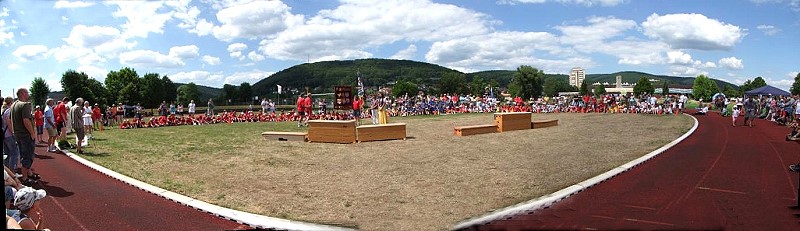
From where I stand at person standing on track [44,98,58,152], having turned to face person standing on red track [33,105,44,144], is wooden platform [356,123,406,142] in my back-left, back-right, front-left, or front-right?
back-right

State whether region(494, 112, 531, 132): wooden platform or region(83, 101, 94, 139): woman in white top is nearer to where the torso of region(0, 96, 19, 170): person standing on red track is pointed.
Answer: the wooden platform

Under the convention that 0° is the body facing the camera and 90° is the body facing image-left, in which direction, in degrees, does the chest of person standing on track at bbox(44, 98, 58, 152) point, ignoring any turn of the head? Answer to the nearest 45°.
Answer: approximately 270°

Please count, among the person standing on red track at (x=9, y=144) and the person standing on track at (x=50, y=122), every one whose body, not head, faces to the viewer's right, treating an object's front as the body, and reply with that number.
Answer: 2

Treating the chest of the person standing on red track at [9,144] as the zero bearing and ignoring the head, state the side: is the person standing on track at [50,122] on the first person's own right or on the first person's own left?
on the first person's own left

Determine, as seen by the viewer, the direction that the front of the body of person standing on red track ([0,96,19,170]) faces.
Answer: to the viewer's right

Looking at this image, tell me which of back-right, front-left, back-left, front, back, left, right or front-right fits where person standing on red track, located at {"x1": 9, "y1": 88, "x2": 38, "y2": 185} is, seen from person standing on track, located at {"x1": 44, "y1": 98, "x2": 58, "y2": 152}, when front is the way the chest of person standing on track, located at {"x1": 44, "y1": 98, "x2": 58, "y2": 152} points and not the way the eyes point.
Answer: right
